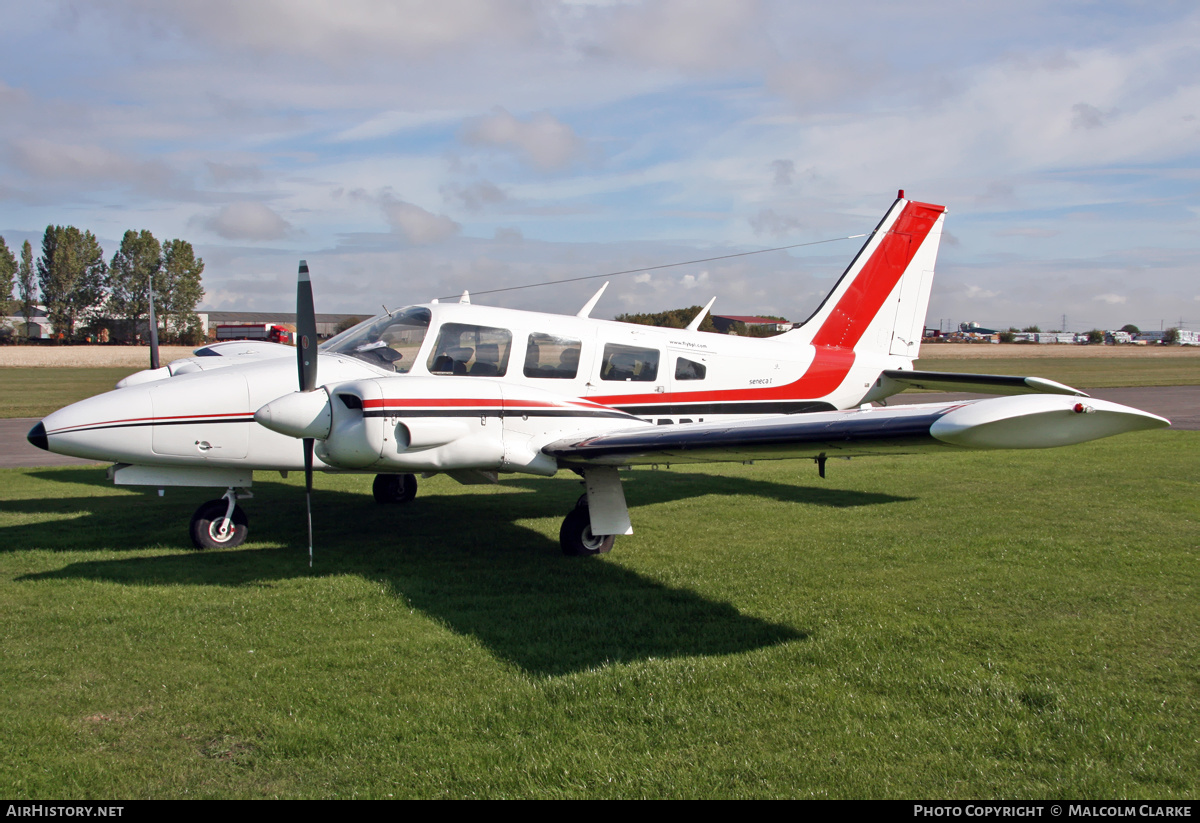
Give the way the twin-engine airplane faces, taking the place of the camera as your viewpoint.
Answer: facing the viewer and to the left of the viewer

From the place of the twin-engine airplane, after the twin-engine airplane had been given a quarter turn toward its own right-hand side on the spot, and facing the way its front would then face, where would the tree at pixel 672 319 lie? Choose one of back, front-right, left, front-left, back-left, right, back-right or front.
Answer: front-right
